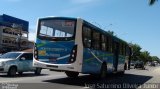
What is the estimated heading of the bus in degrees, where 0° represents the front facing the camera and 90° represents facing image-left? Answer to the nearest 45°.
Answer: approximately 225°

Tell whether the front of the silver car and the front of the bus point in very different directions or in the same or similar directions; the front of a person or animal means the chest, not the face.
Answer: very different directions

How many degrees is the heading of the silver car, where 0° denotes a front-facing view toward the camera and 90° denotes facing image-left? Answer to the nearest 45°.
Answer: approximately 45°
